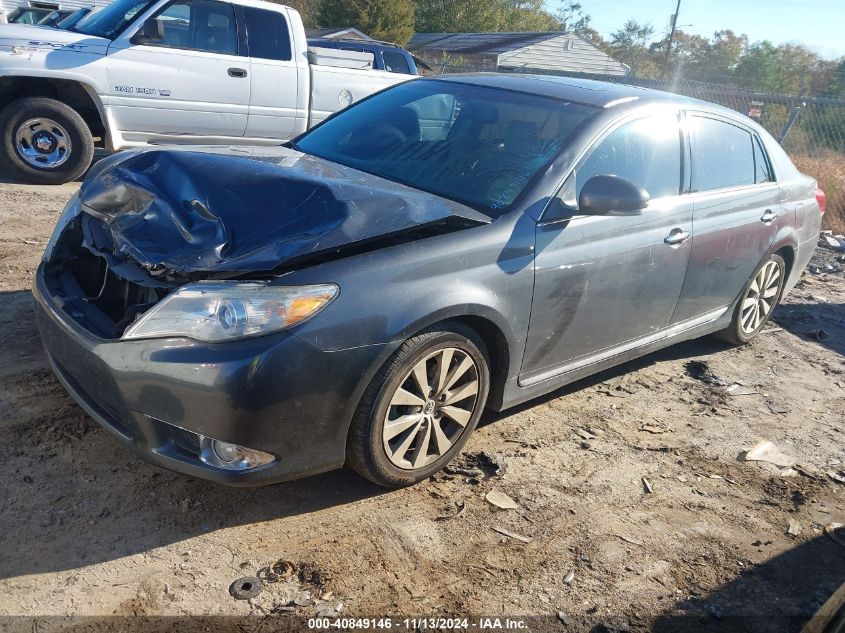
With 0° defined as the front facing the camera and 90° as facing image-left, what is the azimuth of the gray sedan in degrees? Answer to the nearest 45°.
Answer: approximately 45°

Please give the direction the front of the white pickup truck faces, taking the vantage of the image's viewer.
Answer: facing to the left of the viewer

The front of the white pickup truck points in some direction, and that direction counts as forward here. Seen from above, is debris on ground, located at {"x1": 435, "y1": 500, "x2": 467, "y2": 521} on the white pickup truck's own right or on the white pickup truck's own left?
on the white pickup truck's own left

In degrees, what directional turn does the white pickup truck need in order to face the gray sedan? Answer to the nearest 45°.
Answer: approximately 90° to its left

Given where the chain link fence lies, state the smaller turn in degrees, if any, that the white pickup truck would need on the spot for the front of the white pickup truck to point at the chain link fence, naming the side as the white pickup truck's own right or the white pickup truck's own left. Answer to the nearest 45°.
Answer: approximately 180°

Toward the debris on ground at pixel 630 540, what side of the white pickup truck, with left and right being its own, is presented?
left

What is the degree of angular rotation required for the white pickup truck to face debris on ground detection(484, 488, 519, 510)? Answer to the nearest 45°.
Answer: approximately 90° to its left

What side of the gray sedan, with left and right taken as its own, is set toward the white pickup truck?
right

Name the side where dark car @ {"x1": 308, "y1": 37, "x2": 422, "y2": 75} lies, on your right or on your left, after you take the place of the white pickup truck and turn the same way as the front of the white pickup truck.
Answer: on your right

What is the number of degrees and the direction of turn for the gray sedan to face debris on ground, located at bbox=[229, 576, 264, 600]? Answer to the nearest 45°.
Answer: approximately 45° to its left

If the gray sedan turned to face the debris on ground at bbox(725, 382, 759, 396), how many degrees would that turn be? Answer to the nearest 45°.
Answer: approximately 180°

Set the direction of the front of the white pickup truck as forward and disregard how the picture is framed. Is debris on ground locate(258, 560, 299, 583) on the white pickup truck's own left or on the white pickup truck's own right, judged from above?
on the white pickup truck's own left

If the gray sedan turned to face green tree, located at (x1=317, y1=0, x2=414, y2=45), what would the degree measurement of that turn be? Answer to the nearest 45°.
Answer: approximately 135° to its right

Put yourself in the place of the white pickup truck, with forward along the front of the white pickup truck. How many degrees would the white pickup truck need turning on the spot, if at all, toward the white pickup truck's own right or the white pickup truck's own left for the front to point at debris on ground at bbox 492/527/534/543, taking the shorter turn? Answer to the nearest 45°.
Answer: approximately 90° to the white pickup truck's own left

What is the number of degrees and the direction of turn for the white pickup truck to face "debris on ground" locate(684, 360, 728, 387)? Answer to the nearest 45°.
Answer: approximately 135° to its left
